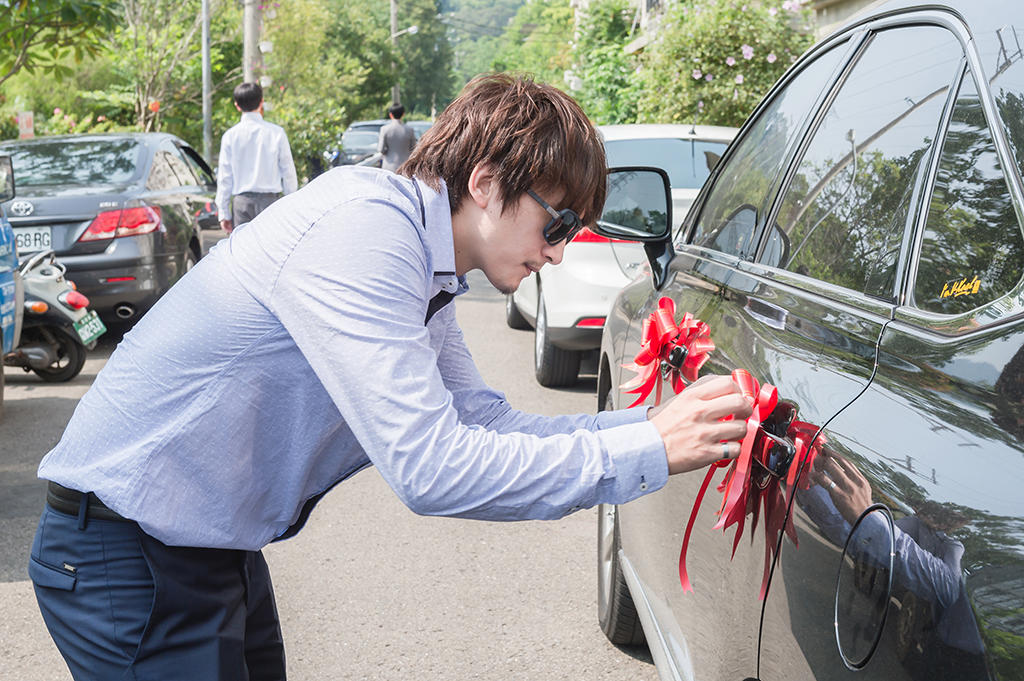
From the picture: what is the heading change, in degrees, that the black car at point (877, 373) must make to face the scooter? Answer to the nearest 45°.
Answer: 0° — it already faces it

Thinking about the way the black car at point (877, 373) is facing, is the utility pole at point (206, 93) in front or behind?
in front

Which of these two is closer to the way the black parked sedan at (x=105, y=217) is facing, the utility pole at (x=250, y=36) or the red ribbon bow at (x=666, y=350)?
the utility pole

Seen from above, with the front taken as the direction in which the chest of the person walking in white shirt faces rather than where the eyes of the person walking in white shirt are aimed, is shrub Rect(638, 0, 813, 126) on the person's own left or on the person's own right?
on the person's own right

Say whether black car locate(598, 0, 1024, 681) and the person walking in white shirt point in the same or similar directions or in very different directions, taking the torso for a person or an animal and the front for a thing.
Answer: same or similar directions

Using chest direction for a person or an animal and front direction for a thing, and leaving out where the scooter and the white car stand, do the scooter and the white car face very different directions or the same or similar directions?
same or similar directions

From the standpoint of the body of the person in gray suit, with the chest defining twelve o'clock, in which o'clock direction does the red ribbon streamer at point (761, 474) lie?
The red ribbon streamer is roughly at 6 o'clock from the person in gray suit.

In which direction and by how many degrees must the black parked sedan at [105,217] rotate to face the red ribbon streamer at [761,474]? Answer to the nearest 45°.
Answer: approximately 135° to its right

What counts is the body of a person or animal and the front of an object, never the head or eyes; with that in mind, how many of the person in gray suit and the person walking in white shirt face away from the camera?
2

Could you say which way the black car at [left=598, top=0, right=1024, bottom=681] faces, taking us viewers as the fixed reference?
facing away from the viewer and to the left of the viewer

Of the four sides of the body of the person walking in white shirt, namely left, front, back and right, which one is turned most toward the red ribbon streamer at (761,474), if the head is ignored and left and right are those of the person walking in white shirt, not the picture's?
back

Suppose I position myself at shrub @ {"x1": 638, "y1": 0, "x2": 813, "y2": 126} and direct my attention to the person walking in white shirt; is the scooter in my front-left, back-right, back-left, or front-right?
front-left

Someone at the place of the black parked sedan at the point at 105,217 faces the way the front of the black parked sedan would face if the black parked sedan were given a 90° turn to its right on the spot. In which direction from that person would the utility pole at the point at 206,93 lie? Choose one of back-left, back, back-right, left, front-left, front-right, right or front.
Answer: back-left

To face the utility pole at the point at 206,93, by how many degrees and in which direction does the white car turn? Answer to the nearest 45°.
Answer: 0° — it already faces it

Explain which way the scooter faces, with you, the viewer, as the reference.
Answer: facing away from the viewer and to the left of the viewer

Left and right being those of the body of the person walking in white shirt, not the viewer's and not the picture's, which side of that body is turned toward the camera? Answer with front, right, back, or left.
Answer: back

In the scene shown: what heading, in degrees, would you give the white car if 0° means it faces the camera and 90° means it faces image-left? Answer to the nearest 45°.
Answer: approximately 135°

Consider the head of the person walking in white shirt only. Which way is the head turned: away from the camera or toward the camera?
away from the camera

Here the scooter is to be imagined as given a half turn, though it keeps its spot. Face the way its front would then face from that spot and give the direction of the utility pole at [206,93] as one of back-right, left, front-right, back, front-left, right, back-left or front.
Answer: back-left
